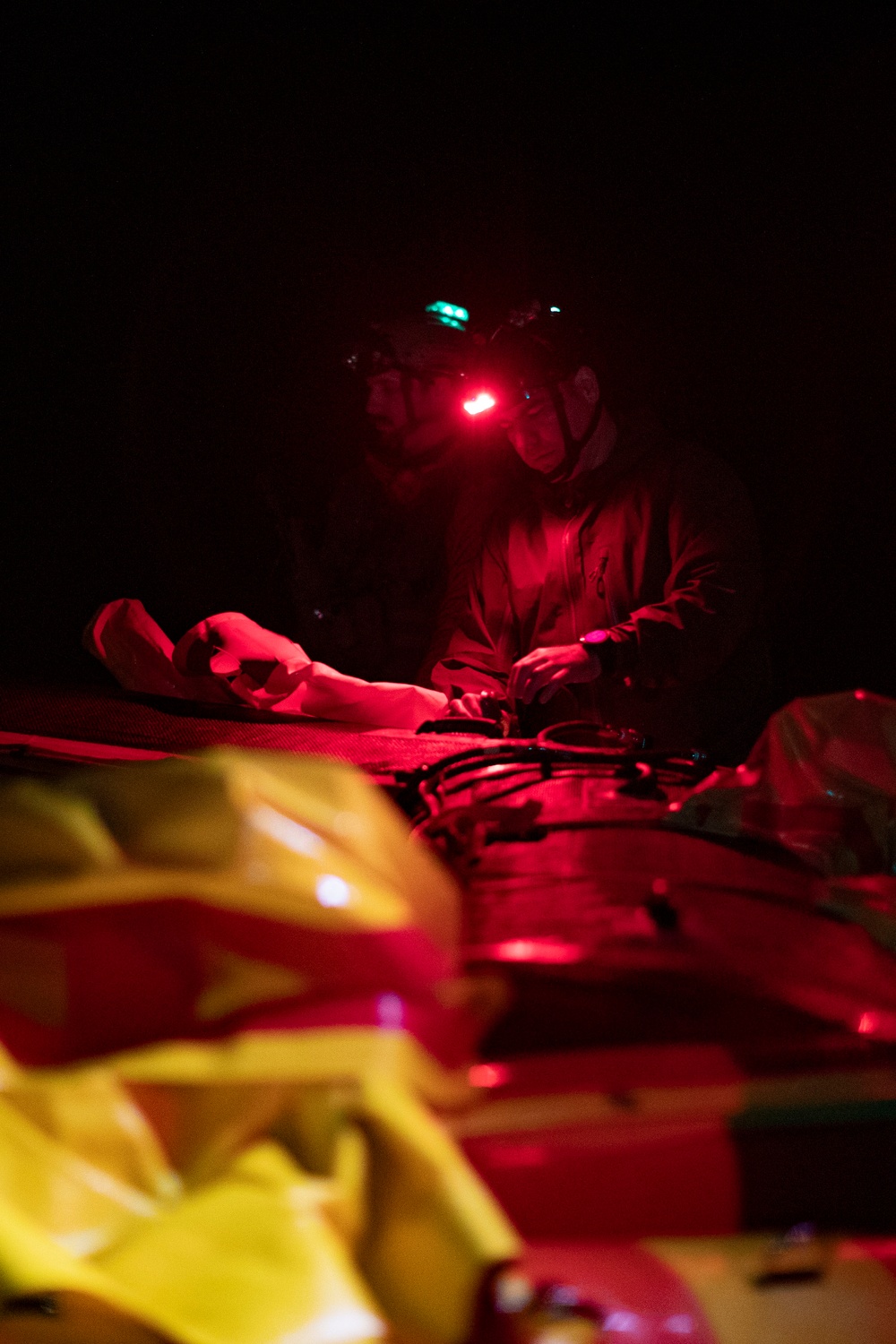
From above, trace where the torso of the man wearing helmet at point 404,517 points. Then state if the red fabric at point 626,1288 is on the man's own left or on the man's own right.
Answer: on the man's own left

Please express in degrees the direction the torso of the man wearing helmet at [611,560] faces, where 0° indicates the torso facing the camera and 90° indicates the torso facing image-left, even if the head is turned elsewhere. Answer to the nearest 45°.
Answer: approximately 45°

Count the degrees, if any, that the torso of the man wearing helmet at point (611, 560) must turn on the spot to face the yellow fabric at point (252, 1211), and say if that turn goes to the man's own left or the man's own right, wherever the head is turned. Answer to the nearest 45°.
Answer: approximately 45° to the man's own left

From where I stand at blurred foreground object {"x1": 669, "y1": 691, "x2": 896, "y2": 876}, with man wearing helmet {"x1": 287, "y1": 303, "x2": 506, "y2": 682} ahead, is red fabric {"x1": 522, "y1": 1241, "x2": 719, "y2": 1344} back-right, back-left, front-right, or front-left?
back-left

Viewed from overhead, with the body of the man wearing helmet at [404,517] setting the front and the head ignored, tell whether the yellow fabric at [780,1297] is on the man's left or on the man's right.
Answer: on the man's left

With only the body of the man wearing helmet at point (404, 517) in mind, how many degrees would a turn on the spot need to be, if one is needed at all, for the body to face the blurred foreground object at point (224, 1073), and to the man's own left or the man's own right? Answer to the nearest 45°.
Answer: approximately 45° to the man's own left

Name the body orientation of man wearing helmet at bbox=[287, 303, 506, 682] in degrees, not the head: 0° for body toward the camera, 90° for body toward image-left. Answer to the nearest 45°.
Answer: approximately 45°
